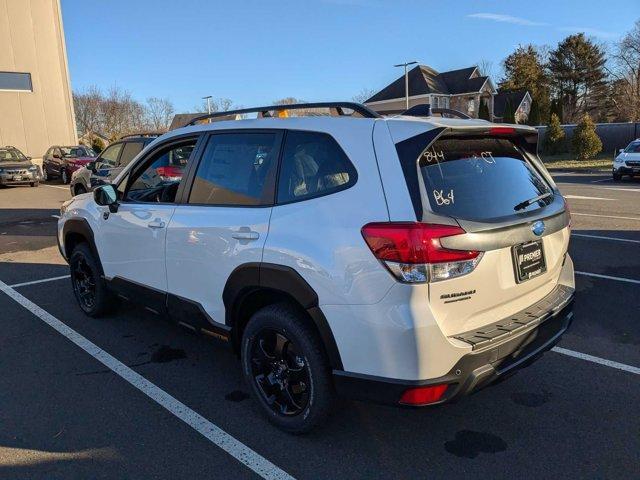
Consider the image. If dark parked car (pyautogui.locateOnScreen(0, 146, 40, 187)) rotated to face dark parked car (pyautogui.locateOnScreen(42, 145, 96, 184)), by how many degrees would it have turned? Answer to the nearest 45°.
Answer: approximately 90° to its left

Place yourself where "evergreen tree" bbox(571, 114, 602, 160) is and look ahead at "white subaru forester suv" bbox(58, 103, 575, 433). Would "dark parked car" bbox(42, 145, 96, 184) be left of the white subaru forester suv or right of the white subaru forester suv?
right

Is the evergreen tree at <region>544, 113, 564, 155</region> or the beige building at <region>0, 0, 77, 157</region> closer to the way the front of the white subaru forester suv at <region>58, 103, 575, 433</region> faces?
the beige building

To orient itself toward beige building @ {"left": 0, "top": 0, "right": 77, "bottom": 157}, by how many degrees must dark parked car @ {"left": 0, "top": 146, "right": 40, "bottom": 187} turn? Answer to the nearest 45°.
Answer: approximately 135° to its left

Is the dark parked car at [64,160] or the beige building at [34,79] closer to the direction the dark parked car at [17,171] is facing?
the dark parked car

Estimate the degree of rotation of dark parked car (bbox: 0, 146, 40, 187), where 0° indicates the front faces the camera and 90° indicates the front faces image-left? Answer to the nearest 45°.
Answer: approximately 315°

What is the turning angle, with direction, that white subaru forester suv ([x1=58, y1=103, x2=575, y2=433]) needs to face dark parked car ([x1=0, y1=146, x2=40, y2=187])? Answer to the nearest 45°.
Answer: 0° — it already faces it

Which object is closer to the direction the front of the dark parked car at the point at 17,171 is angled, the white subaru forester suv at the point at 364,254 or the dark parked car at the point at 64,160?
the white subaru forester suv

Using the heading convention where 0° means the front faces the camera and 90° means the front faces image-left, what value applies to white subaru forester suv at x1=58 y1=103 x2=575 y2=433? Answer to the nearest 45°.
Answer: approximately 135°
